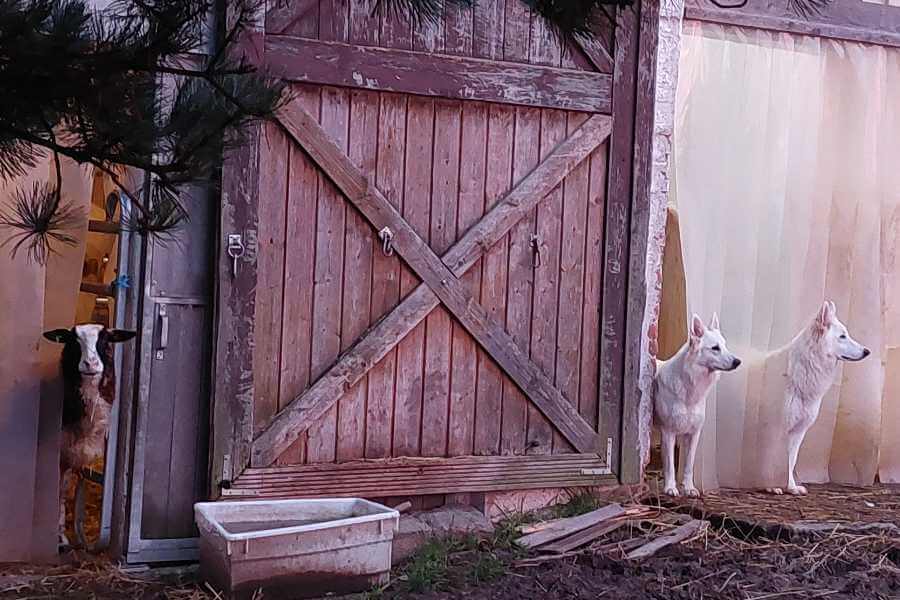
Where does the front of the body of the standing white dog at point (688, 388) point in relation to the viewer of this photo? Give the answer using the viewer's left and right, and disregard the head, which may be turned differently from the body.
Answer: facing the viewer and to the right of the viewer

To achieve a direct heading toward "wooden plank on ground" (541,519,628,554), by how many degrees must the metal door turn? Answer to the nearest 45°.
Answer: approximately 90° to its left

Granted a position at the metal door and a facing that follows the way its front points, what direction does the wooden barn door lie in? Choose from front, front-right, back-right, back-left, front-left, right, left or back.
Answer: left

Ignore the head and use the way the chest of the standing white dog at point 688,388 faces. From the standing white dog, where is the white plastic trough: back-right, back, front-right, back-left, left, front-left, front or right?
right

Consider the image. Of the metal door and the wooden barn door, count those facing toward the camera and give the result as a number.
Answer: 2

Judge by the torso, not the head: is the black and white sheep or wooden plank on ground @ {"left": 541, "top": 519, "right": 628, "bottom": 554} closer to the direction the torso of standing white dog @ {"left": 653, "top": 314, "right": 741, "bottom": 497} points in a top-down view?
the wooden plank on ground
